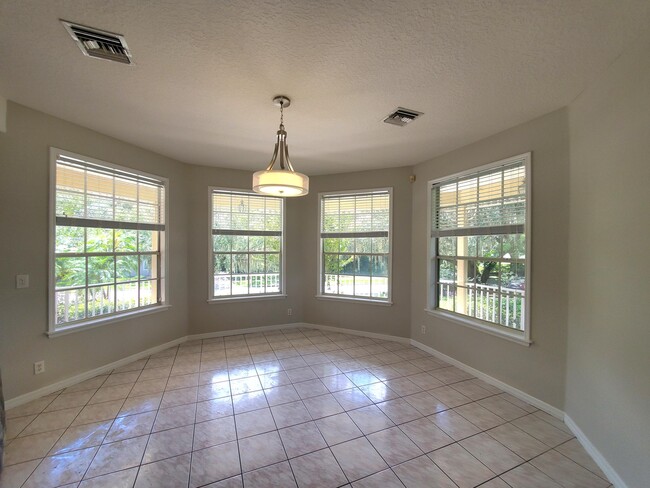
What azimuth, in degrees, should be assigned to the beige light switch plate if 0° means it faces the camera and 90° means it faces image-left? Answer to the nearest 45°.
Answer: approximately 0°

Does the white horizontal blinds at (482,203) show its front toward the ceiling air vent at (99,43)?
yes

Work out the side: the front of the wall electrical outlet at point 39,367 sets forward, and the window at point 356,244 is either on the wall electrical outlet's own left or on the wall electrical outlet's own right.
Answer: on the wall electrical outlet's own left

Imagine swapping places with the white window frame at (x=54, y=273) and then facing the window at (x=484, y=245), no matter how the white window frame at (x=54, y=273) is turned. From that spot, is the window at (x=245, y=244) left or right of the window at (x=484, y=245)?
left

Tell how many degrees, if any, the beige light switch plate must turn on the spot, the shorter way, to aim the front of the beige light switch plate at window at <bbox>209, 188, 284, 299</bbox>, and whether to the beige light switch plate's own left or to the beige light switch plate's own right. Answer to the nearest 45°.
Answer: approximately 90° to the beige light switch plate's own left

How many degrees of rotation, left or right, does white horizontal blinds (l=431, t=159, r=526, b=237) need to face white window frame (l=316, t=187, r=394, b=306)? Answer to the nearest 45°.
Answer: approximately 90° to its right

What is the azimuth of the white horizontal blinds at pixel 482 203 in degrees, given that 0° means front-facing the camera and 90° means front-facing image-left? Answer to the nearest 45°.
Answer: approximately 45°
